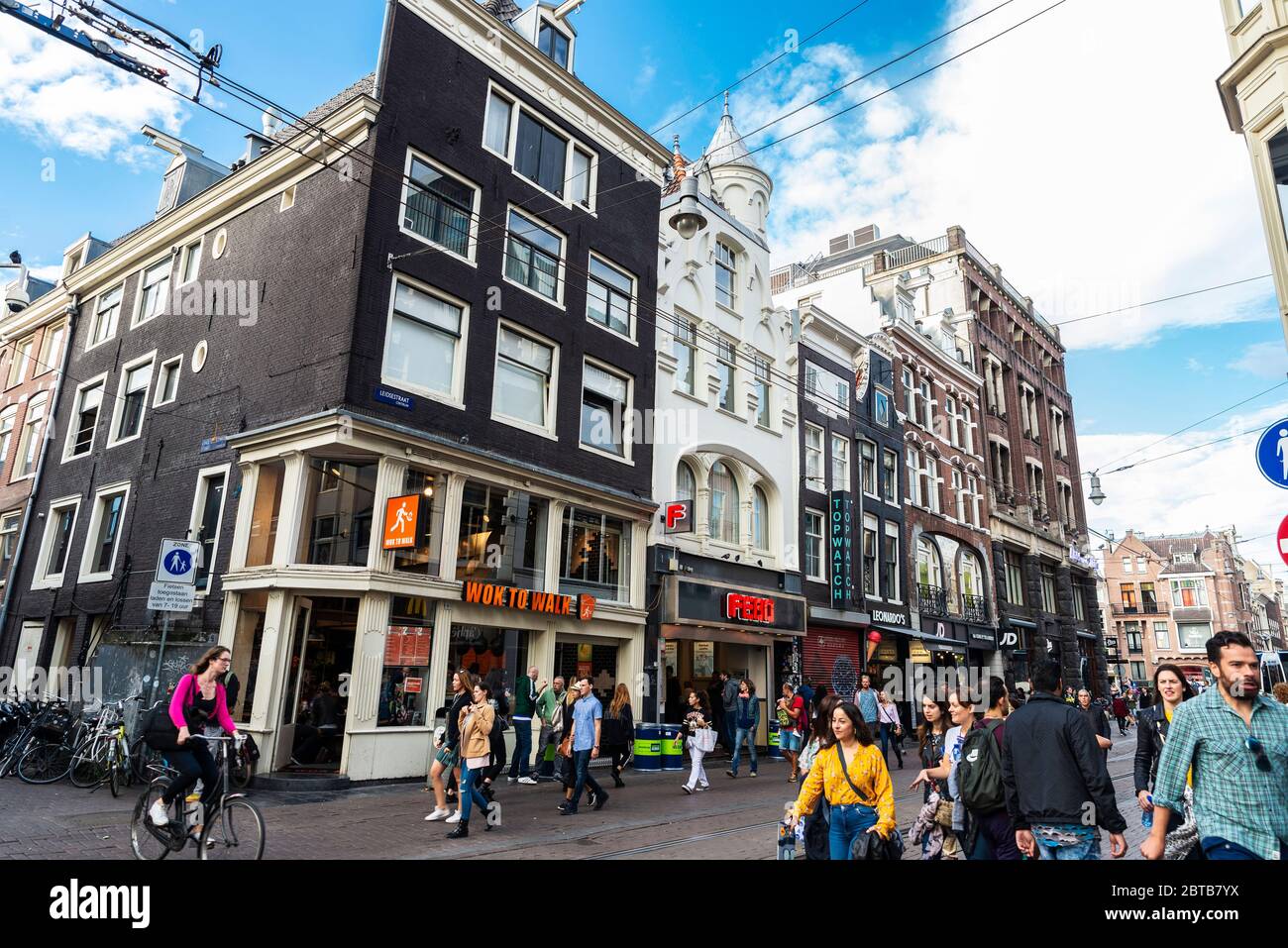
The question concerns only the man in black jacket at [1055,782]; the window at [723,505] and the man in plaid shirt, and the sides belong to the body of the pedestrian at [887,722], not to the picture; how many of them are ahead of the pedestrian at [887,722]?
2

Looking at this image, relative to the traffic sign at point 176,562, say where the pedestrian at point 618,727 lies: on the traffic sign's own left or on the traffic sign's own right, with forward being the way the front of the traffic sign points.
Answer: on the traffic sign's own left

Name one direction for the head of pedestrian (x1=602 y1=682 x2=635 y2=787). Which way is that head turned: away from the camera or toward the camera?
away from the camera
